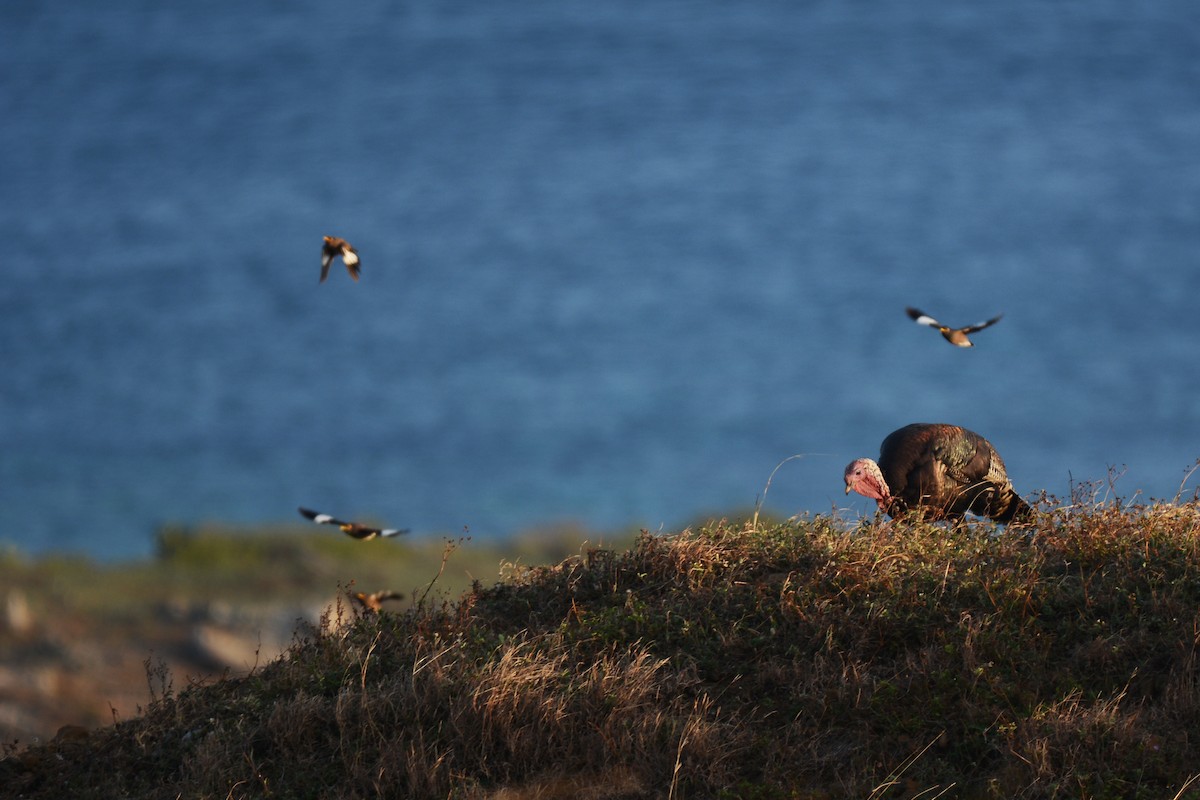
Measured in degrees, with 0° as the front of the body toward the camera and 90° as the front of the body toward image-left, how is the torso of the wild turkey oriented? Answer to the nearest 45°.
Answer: approximately 90°

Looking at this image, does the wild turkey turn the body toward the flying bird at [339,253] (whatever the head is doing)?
yes

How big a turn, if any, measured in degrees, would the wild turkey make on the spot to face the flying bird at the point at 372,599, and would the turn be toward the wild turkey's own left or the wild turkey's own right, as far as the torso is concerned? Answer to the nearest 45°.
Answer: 0° — it already faces it
